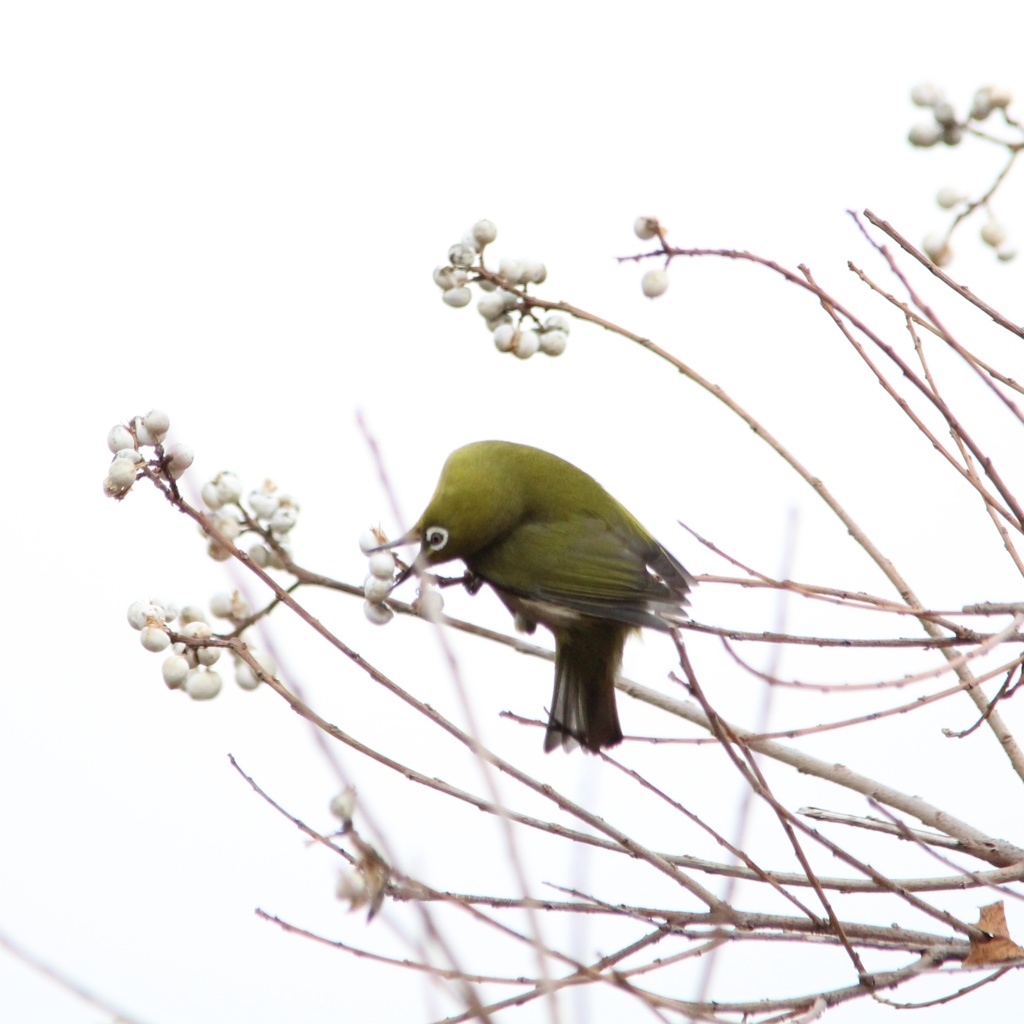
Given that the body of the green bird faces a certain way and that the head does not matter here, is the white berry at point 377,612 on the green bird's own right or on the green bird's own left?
on the green bird's own left

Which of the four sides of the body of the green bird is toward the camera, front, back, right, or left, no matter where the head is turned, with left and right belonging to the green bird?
left

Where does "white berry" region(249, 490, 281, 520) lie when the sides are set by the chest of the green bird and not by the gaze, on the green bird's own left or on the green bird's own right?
on the green bird's own left

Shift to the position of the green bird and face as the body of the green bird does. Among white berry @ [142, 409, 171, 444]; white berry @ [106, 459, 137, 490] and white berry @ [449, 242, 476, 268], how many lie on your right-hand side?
0

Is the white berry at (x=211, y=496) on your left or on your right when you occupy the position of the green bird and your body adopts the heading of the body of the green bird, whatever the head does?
on your left
